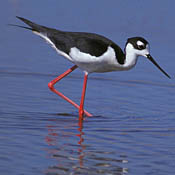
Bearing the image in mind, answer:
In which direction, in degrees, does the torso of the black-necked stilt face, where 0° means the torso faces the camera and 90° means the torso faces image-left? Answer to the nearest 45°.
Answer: approximately 270°
